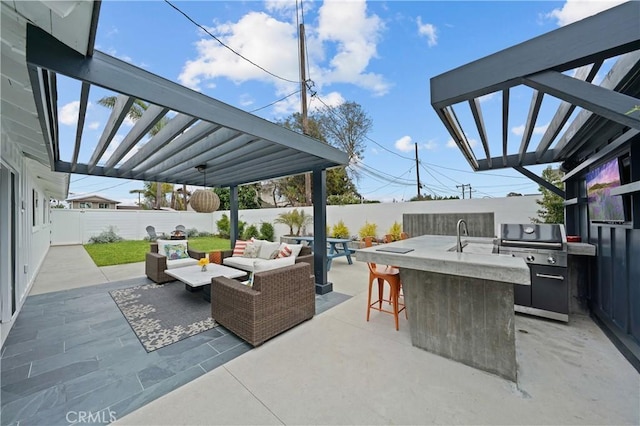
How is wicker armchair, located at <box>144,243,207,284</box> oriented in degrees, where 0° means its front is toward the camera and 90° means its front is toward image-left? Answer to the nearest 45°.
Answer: approximately 315°

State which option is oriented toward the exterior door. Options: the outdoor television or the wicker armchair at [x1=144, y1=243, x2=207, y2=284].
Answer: the outdoor television

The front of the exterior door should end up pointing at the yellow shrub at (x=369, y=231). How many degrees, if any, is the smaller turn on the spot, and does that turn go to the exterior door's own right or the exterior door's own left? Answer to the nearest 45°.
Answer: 0° — it already faces it

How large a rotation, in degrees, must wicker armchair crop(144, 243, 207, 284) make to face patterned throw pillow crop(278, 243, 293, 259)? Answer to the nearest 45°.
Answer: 0° — it already faces it

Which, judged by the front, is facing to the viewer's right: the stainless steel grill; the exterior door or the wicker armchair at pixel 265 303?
the exterior door

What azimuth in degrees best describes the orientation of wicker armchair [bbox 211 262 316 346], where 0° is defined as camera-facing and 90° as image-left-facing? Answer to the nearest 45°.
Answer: approximately 135°

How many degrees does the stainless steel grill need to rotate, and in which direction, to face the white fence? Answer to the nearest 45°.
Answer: approximately 135° to its right

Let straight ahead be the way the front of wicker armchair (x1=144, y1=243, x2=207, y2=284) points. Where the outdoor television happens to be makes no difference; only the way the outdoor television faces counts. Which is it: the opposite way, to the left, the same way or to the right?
the opposite way

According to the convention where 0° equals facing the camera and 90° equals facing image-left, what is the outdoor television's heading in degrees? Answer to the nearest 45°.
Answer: approximately 45°

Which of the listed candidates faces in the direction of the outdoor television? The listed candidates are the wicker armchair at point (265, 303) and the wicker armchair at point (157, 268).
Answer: the wicker armchair at point (157, 268)

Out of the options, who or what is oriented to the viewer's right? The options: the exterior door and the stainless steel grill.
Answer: the exterior door
